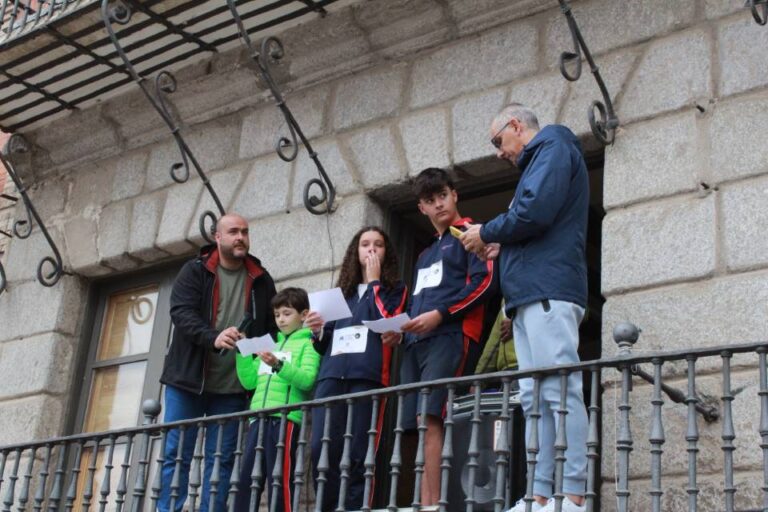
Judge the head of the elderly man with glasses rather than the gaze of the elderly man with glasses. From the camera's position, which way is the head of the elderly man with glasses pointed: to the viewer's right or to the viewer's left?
to the viewer's left

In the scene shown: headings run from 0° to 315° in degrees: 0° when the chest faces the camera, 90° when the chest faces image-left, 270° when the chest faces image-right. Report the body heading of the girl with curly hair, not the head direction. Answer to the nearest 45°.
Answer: approximately 0°

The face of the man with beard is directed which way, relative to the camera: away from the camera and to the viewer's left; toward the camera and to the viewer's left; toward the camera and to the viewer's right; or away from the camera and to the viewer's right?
toward the camera and to the viewer's right

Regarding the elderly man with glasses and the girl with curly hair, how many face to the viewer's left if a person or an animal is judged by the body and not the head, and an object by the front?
1

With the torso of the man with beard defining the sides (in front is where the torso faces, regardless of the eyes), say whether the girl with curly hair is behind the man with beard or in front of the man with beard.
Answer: in front

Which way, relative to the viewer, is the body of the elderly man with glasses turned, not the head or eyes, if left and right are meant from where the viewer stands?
facing to the left of the viewer

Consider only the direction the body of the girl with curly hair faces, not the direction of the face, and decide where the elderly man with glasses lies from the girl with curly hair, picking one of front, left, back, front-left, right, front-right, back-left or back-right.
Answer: front-left

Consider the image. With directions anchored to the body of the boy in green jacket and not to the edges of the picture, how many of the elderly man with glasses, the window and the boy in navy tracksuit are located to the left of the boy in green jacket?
2
